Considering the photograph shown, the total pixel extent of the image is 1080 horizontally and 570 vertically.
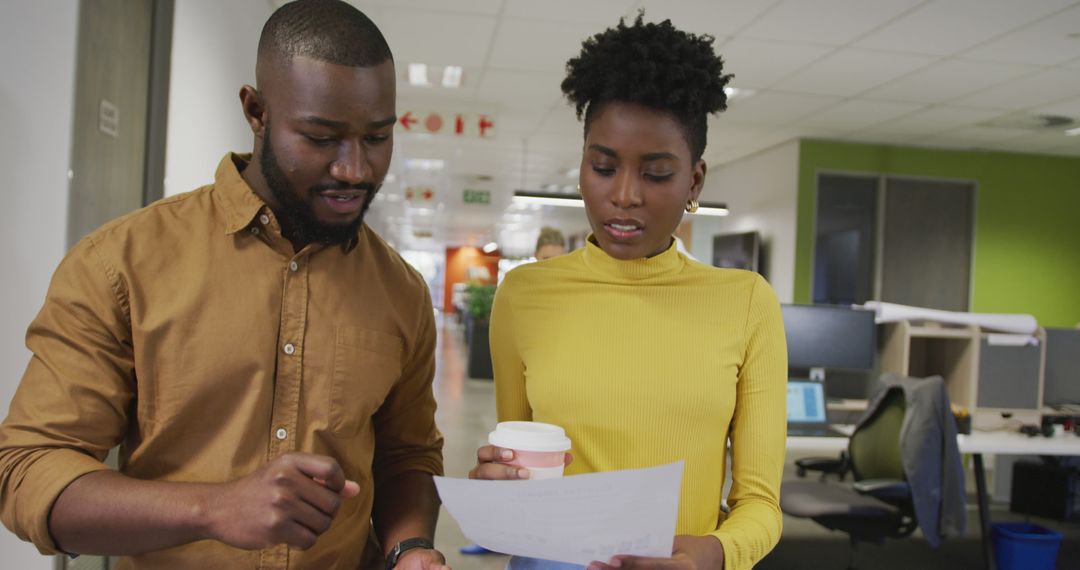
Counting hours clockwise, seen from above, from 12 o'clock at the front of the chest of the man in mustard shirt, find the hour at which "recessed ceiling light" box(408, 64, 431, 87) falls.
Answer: The recessed ceiling light is roughly at 8 o'clock from the man in mustard shirt.

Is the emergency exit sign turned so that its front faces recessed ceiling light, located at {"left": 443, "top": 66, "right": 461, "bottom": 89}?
yes

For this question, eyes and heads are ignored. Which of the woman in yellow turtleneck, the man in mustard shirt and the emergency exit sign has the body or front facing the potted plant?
the emergency exit sign

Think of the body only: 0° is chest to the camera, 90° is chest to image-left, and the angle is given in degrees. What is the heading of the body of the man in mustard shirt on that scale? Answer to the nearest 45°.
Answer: approximately 315°

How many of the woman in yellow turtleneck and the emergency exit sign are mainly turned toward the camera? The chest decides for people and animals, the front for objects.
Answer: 2

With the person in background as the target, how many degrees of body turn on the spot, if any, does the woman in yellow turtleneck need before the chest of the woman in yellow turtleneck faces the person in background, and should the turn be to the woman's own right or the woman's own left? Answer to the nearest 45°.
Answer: approximately 180°
